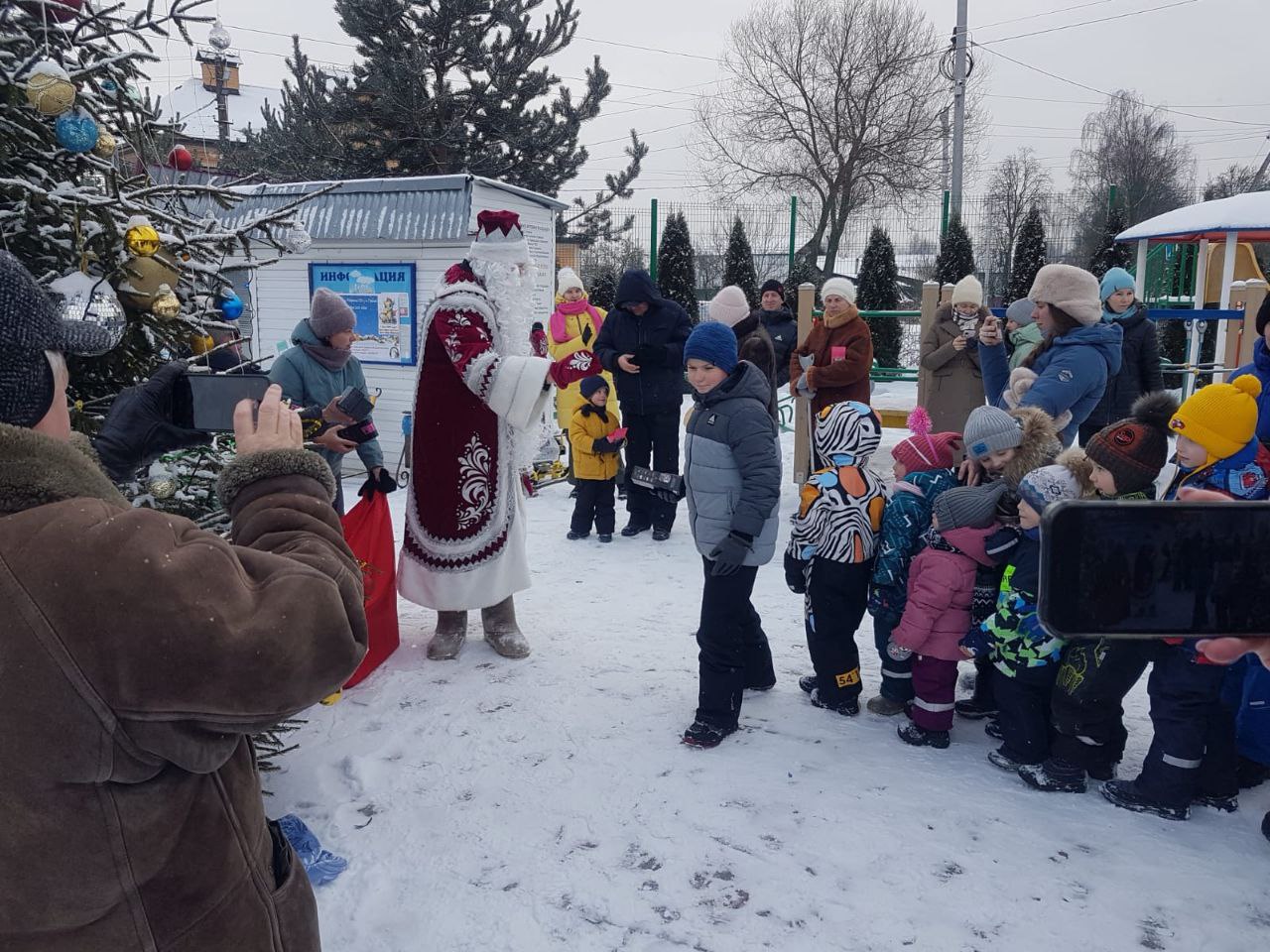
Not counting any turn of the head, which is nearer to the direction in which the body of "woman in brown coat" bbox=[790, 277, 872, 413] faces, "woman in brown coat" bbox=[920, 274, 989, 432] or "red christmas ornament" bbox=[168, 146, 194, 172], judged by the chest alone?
the red christmas ornament

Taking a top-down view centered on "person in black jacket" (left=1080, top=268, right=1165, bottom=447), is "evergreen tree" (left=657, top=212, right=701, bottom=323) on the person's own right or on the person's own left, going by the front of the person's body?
on the person's own right

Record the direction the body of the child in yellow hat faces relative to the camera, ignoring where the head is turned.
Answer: to the viewer's left

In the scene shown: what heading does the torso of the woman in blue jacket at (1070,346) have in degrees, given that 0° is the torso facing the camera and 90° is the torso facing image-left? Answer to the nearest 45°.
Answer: approximately 90°

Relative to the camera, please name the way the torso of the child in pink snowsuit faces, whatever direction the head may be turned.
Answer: to the viewer's left

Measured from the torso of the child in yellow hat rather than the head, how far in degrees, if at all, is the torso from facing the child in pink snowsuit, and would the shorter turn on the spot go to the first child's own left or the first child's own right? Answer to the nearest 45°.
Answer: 0° — they already face them

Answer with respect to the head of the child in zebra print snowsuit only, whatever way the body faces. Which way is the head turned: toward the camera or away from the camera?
away from the camera

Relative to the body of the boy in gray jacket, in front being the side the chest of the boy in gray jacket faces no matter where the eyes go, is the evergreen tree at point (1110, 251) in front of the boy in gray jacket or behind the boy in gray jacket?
behind

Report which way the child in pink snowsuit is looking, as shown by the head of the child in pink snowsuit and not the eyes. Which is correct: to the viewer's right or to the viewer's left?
to the viewer's left

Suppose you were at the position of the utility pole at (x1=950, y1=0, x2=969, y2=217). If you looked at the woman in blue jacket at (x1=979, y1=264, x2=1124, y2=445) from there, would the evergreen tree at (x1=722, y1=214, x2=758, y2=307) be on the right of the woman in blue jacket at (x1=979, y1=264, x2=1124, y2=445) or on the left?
right

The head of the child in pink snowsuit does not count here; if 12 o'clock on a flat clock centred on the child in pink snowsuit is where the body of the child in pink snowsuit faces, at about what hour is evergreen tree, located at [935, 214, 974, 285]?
The evergreen tree is roughly at 3 o'clock from the child in pink snowsuit.

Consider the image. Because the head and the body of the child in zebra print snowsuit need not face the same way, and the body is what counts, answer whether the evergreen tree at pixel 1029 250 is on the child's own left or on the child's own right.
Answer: on the child's own right

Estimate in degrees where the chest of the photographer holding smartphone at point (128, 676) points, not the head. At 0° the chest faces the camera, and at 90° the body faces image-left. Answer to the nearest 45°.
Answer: approximately 225°
